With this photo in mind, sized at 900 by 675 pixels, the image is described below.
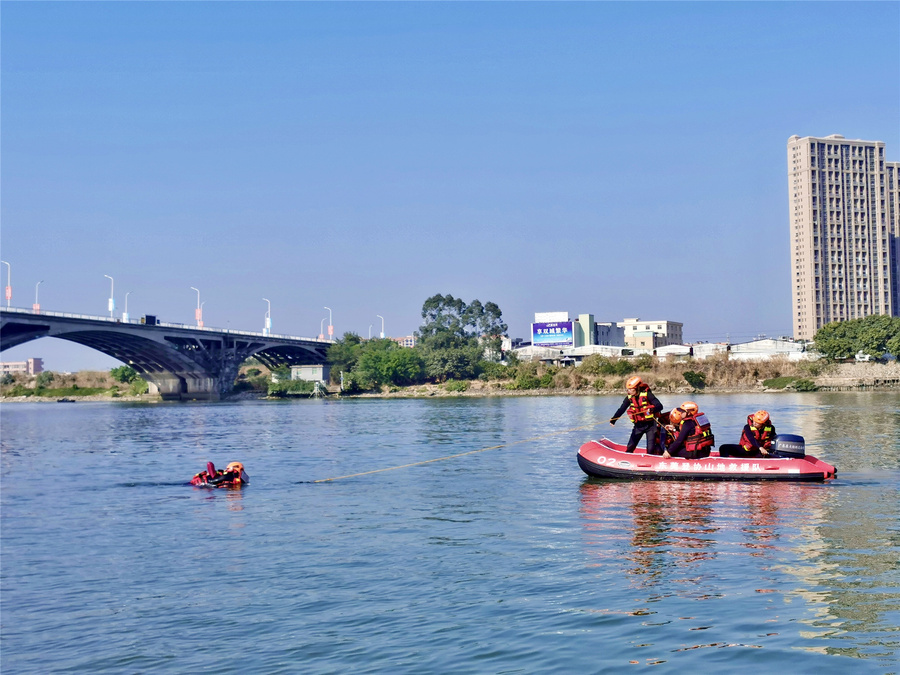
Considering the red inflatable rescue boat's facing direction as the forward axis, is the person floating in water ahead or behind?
ahead

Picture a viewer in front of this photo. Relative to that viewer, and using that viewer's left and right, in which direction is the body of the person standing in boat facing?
facing the viewer and to the left of the viewer

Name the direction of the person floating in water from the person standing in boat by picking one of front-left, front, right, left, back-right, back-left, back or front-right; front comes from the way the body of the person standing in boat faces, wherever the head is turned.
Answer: front-right

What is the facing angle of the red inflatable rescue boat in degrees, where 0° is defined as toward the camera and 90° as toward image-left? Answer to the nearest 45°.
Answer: approximately 90°
